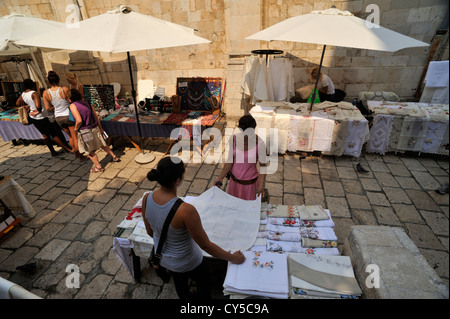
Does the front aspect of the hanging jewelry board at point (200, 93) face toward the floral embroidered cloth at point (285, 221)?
yes

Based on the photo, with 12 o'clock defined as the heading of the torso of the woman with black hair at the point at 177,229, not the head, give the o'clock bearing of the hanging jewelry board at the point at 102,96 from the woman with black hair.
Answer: The hanging jewelry board is roughly at 10 o'clock from the woman with black hair.

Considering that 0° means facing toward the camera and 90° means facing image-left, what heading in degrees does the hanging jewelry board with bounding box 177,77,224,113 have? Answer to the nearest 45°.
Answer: approximately 0°

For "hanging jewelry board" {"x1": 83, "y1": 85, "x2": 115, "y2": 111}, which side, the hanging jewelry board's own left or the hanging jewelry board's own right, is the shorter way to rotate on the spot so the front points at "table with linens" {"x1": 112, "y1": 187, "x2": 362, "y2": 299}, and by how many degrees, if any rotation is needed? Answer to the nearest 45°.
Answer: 0° — it already faces it

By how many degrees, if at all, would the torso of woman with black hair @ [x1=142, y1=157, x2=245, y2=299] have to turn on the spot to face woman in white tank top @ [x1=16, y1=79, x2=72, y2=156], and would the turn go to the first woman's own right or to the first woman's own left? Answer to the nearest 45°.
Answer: approximately 90° to the first woman's own left

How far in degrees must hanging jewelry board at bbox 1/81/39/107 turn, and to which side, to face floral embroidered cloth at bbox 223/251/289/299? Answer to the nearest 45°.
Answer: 0° — it already faces it

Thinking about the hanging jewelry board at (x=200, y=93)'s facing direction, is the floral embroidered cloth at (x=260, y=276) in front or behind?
in front

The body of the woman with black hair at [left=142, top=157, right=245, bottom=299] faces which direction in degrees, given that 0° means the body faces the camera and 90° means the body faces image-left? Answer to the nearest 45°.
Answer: approximately 225°

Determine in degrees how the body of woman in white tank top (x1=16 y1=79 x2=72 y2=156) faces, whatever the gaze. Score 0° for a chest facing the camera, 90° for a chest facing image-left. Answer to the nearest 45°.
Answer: approximately 135°
